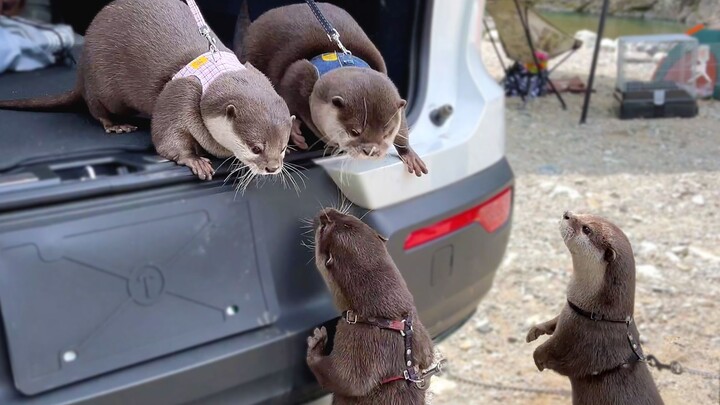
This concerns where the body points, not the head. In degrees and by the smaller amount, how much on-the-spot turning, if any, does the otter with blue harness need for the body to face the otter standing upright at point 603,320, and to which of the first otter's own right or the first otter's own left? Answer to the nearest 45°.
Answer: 0° — it already faces it

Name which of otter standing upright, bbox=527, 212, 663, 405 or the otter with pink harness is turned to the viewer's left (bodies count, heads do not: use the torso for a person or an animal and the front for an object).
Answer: the otter standing upright

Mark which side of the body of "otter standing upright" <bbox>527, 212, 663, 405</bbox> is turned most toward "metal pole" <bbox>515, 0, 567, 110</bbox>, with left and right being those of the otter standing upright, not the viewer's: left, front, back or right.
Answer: right

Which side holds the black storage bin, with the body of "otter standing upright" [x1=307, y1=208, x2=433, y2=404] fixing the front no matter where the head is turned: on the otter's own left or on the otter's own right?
on the otter's own right

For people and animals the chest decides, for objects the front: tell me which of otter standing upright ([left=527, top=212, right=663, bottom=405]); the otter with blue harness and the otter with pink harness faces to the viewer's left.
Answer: the otter standing upright

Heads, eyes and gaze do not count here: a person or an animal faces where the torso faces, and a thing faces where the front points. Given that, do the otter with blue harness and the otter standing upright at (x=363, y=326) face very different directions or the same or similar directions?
very different directions

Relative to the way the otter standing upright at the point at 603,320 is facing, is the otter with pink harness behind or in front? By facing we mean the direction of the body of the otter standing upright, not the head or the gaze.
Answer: in front

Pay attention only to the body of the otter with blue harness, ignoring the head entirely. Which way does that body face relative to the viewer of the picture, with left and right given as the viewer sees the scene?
facing the viewer and to the right of the viewer

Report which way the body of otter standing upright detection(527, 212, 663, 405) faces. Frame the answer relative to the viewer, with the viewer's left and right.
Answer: facing to the left of the viewer

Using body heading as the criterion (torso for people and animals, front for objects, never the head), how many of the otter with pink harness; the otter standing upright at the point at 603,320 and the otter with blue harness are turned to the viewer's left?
1

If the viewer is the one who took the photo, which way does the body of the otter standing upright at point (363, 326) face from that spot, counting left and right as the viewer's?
facing away from the viewer and to the left of the viewer

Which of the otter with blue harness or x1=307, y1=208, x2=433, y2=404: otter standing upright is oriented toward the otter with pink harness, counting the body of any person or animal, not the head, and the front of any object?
the otter standing upright

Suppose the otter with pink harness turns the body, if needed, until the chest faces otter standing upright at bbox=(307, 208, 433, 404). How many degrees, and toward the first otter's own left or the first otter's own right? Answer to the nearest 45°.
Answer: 0° — it already faces it

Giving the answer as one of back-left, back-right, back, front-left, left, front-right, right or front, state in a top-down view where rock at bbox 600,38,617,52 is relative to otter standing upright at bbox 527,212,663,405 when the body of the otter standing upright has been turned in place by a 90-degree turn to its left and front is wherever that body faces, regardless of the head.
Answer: back
